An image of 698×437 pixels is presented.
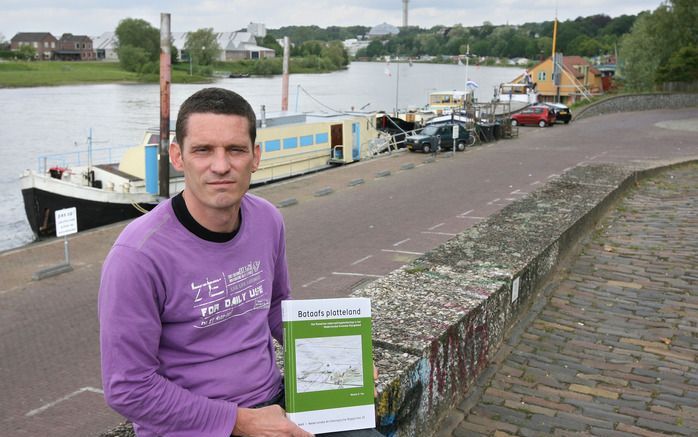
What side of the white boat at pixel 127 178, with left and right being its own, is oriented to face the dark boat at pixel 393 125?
back

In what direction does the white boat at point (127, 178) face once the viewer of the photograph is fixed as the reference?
facing the viewer and to the left of the viewer

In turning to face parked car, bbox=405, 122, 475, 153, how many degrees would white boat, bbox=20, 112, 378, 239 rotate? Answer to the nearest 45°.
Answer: approximately 180°

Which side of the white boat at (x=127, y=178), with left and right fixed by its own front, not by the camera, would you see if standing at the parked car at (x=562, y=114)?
back

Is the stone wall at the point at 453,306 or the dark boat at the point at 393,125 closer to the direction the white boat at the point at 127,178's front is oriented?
the stone wall

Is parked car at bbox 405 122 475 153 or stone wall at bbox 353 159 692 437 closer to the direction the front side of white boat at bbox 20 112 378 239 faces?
the stone wall

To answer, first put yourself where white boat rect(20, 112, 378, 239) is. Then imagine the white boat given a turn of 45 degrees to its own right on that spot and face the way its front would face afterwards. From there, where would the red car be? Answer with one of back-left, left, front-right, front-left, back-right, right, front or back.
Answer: back-right

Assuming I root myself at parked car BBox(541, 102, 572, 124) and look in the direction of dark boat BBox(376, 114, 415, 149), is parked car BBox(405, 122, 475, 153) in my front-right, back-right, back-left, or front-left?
front-left

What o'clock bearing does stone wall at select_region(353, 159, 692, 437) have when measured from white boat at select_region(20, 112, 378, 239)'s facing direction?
The stone wall is roughly at 10 o'clock from the white boat.
